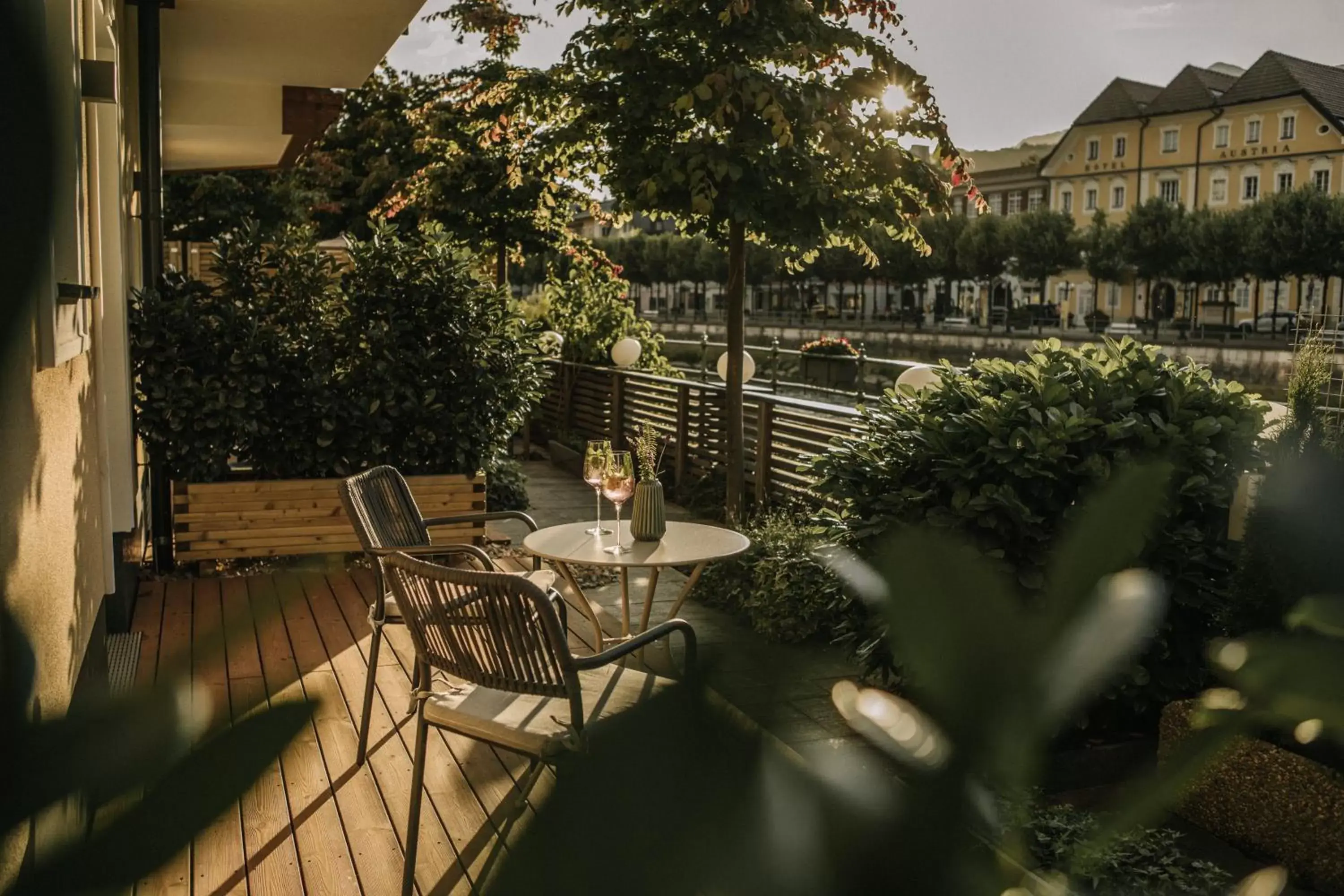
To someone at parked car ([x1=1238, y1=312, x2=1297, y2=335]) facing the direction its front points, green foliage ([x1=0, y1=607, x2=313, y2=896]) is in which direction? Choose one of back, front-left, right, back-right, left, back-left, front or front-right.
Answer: left

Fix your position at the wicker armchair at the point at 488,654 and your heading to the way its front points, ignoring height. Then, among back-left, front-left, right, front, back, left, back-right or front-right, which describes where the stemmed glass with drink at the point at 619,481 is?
front-left

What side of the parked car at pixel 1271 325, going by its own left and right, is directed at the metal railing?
left

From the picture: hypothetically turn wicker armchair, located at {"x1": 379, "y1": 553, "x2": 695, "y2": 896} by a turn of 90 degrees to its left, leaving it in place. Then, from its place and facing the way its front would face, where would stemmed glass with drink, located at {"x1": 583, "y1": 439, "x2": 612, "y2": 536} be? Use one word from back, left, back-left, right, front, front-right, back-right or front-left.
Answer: front-right

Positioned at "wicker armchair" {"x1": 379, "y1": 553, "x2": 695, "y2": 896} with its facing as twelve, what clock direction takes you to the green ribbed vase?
The green ribbed vase is roughly at 11 o'clock from the wicker armchair.

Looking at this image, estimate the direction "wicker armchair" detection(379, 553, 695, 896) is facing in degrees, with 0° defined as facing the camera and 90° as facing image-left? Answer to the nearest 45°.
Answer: approximately 225°

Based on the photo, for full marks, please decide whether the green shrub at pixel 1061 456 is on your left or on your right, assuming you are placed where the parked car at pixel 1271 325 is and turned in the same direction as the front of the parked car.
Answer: on your left

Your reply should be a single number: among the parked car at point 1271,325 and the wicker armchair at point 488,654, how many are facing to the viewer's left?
1

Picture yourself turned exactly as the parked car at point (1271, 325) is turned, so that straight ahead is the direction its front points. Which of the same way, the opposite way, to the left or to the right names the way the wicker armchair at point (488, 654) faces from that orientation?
to the right

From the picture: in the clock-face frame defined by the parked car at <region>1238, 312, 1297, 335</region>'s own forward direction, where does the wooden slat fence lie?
The wooden slat fence is roughly at 9 o'clock from the parked car.

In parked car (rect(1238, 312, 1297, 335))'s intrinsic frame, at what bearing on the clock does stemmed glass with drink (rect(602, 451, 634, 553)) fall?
The stemmed glass with drink is roughly at 9 o'clock from the parked car.

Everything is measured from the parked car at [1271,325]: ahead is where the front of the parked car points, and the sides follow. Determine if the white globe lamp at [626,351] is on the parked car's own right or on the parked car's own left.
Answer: on the parked car's own left

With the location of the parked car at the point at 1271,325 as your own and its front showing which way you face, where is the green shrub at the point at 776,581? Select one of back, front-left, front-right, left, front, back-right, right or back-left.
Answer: left

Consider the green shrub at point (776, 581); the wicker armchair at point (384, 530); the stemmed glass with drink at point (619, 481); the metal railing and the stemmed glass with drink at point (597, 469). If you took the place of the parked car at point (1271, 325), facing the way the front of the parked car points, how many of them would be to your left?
5

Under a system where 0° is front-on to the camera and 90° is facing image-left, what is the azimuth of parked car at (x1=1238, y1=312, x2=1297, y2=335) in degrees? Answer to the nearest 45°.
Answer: approximately 90°

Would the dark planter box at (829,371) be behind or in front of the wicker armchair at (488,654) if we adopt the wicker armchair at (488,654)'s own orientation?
in front

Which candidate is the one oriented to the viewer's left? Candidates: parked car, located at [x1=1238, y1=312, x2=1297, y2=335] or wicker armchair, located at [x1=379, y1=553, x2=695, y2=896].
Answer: the parked car
